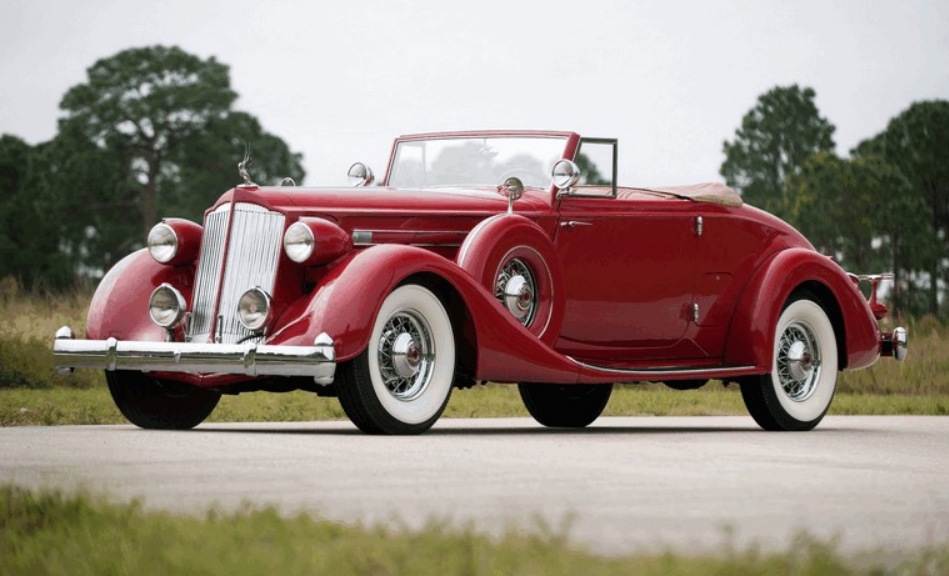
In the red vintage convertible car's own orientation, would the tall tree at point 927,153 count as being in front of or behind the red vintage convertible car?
behind

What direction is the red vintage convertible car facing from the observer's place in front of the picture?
facing the viewer and to the left of the viewer

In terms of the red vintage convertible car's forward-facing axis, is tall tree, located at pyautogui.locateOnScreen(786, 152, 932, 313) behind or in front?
behind
